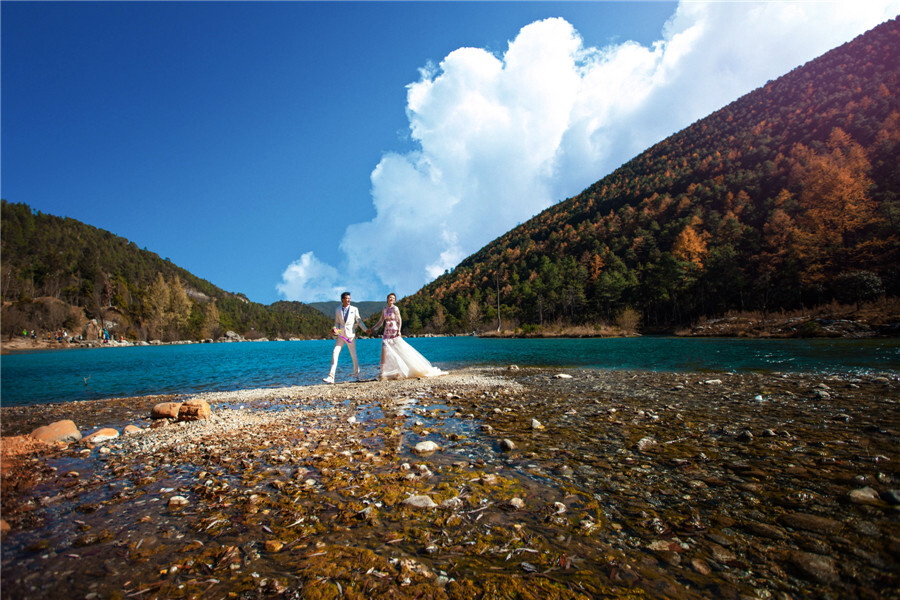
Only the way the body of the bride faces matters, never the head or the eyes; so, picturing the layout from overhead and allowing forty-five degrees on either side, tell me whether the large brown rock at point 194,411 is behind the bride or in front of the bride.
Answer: in front

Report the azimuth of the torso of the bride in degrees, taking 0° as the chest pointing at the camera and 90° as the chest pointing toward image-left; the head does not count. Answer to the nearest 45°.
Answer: approximately 45°

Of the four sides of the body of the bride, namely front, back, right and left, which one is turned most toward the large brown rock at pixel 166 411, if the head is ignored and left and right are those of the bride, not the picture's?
front

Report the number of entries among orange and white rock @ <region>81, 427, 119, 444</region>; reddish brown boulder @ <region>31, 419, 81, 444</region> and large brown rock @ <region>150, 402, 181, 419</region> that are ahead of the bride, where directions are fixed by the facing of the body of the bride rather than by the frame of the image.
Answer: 3

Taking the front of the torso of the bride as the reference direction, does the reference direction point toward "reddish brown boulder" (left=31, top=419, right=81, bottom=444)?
yes

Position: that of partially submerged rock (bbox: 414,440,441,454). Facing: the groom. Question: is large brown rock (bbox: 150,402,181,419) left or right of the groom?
left

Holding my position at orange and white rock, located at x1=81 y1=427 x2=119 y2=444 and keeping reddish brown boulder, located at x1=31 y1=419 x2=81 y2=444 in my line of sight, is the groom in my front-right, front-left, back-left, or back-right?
back-right

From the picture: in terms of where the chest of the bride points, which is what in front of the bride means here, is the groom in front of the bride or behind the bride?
in front

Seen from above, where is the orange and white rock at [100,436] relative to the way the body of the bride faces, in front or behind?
in front
